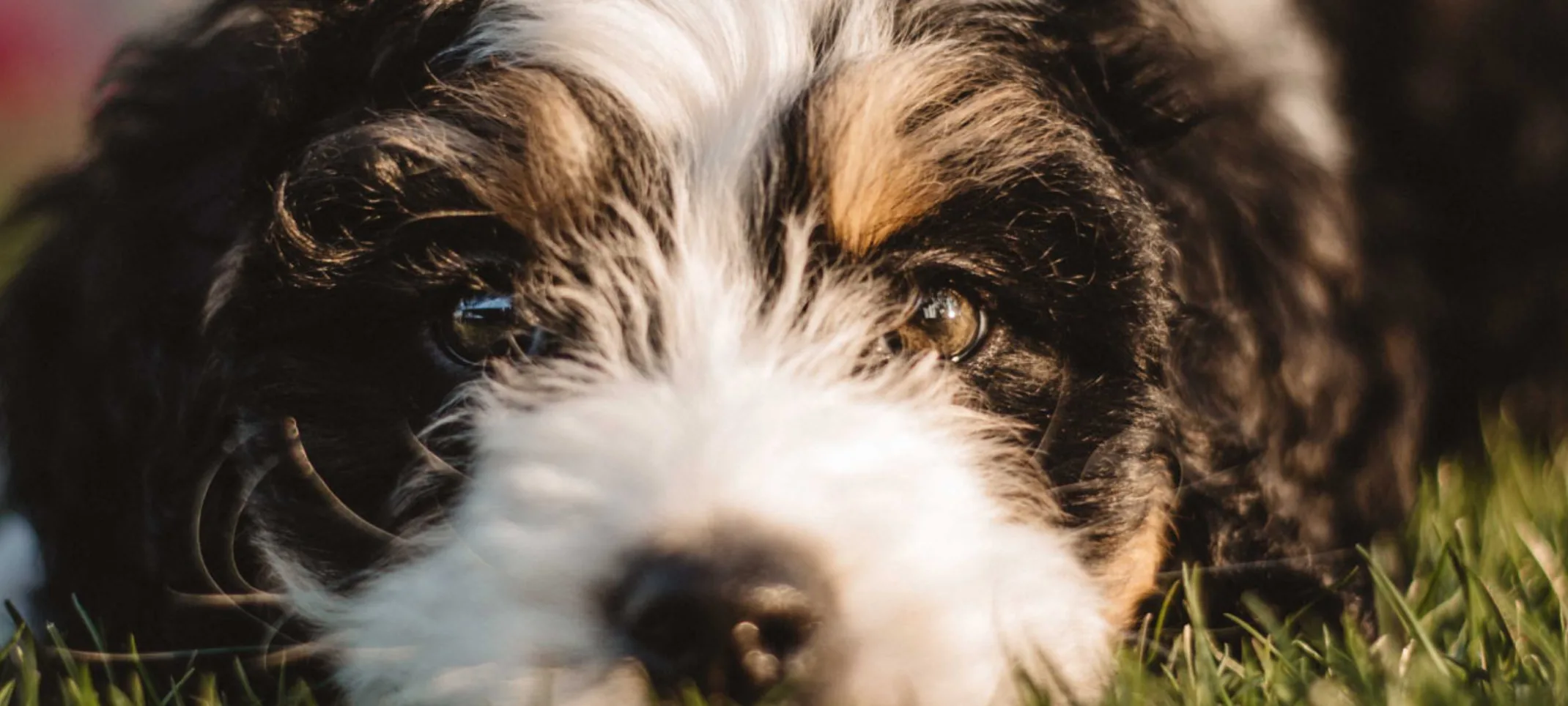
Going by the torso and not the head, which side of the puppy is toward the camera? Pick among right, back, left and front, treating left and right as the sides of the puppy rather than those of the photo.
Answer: front
